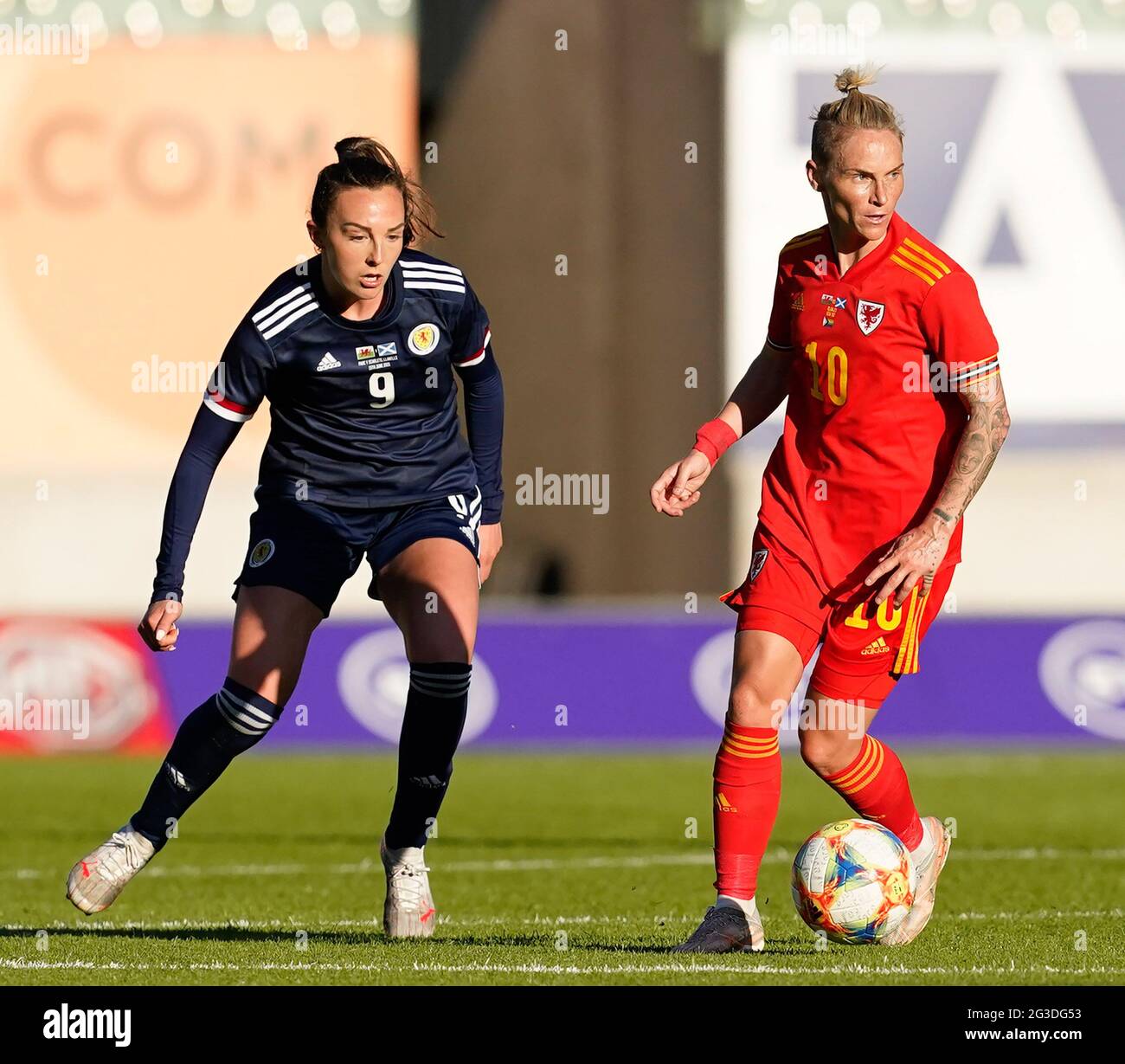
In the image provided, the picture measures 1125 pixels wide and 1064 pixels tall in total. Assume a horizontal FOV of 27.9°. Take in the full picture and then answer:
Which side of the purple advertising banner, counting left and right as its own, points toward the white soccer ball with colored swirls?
front

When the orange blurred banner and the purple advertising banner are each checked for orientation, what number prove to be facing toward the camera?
2

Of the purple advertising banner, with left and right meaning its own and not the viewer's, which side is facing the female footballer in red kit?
front

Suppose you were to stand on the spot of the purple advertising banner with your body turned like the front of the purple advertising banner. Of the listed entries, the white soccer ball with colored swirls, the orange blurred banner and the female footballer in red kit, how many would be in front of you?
2

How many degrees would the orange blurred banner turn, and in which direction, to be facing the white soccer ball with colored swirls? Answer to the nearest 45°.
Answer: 0° — it already faces it

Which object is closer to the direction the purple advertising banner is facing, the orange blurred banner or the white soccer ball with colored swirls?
the white soccer ball with colored swirls

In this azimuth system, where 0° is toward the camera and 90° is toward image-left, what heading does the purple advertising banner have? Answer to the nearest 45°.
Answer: approximately 0°

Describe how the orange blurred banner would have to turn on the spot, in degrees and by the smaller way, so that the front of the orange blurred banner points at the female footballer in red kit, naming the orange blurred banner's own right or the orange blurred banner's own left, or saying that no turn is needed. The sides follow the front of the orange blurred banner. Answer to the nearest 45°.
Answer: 0° — it already faces them

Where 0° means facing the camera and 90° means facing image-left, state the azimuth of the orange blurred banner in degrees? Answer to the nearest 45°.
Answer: approximately 0°
